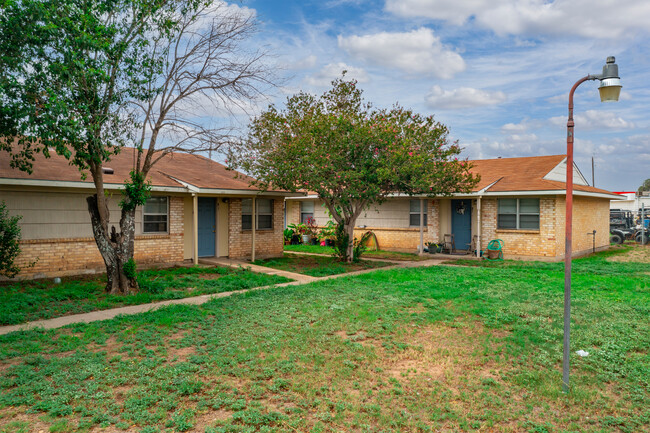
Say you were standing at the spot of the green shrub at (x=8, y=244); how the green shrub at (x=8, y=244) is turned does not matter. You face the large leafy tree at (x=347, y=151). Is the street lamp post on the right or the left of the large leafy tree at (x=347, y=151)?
right

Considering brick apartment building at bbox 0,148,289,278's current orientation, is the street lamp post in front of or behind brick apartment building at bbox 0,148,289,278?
in front

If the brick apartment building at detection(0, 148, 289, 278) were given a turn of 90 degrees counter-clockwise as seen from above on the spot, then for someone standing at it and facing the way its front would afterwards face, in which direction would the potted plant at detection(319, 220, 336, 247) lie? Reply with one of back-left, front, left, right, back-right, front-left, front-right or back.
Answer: front

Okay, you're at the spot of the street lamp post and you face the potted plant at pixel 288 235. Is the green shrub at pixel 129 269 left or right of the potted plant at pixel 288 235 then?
left

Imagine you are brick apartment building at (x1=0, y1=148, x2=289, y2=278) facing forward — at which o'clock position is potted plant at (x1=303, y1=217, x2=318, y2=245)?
The potted plant is roughly at 9 o'clock from the brick apartment building.

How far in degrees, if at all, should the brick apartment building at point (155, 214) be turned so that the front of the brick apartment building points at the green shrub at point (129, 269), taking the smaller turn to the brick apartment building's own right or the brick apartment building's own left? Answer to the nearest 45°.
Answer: approximately 45° to the brick apartment building's own right

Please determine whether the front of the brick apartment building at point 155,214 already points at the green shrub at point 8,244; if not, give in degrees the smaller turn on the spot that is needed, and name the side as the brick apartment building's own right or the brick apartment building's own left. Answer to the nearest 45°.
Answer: approximately 90° to the brick apartment building's own right

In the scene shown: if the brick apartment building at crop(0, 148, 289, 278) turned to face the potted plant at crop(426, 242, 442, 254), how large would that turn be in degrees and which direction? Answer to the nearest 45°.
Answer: approximately 45° to its left

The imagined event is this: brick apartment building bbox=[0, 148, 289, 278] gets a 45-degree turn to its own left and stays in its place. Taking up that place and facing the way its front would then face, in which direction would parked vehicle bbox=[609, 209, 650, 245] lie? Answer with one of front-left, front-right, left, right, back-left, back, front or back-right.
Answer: front

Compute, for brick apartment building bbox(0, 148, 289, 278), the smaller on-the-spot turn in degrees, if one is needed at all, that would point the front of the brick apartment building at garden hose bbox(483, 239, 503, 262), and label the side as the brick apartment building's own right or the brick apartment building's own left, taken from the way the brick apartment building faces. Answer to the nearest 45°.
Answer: approximately 45° to the brick apartment building's own left

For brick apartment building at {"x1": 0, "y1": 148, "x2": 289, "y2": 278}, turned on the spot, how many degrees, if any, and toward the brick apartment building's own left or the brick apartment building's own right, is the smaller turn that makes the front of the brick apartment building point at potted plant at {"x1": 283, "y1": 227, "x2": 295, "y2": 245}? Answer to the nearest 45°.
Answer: approximately 90° to the brick apartment building's own left

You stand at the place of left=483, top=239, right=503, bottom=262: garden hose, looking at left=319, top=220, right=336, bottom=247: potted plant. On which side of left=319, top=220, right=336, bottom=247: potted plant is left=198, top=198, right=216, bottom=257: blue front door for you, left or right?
left
